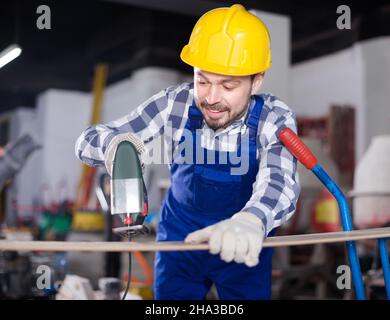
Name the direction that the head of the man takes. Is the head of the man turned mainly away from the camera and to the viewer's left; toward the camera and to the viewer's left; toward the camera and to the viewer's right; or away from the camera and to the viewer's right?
toward the camera and to the viewer's left

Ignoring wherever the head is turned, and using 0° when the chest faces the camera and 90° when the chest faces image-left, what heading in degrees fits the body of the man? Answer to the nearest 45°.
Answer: approximately 0°
